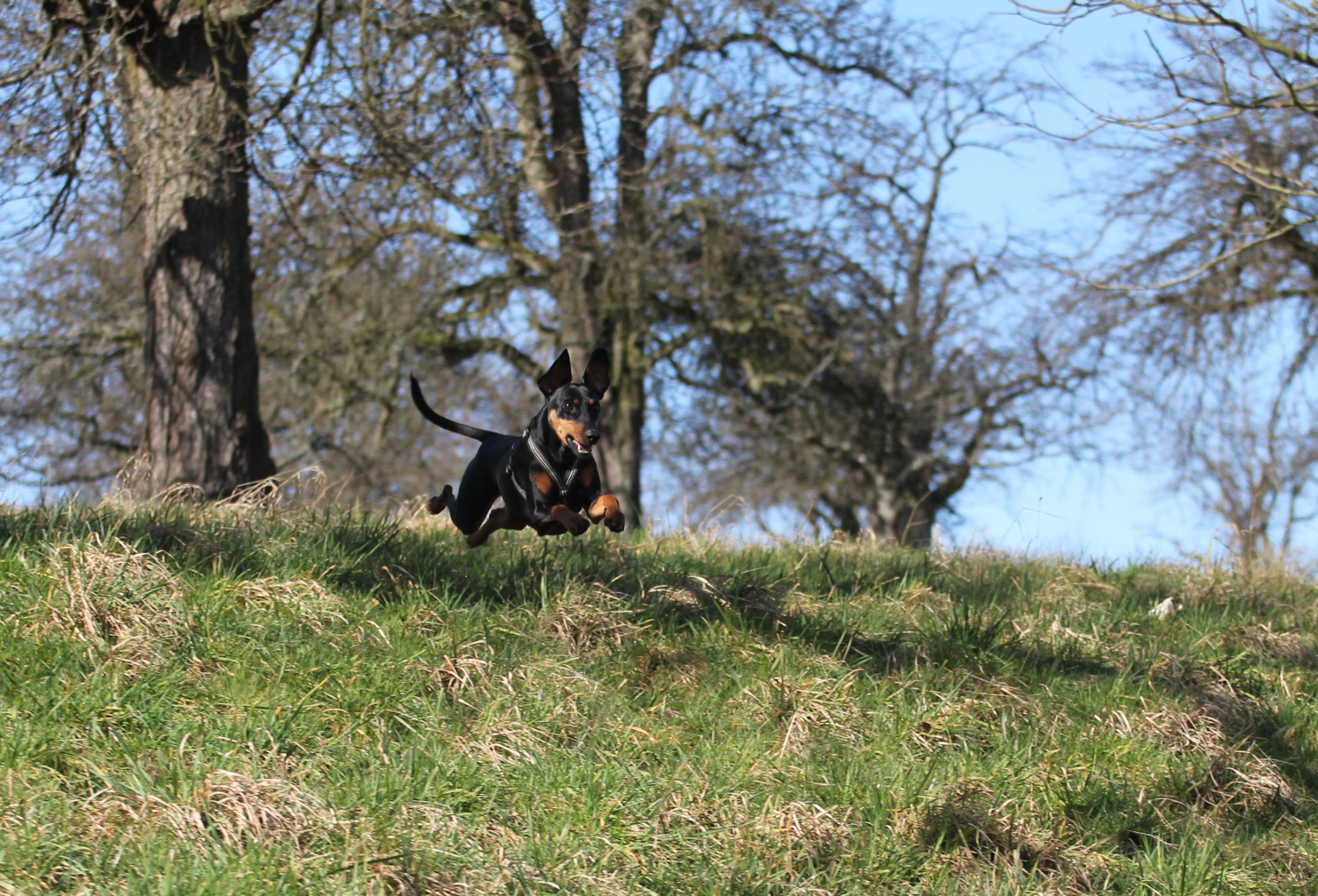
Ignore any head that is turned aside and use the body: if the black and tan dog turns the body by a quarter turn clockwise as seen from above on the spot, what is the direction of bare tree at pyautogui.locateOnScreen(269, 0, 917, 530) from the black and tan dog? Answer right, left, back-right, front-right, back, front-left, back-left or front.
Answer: back-right

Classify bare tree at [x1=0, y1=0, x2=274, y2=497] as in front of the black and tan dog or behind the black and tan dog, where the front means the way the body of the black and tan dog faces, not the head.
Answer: behind

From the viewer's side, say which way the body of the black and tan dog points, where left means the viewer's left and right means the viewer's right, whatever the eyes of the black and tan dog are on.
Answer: facing the viewer and to the right of the viewer

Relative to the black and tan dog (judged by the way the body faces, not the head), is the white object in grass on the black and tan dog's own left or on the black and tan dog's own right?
on the black and tan dog's own left

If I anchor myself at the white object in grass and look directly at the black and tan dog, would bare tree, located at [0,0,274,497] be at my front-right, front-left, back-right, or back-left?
front-right
